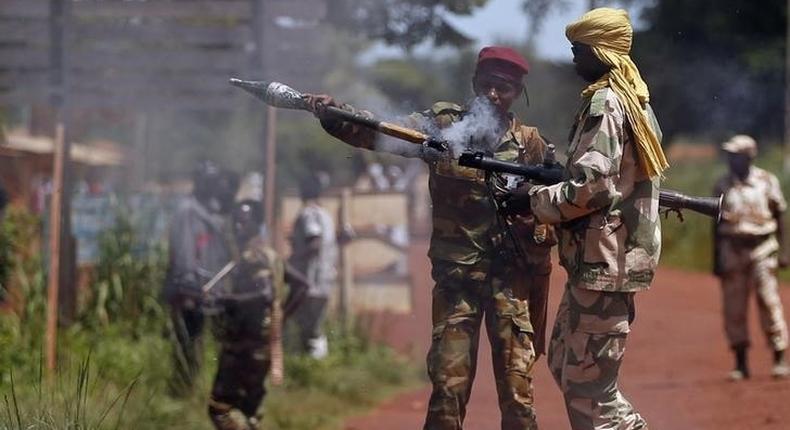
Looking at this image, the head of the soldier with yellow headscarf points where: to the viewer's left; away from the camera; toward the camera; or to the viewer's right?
to the viewer's left

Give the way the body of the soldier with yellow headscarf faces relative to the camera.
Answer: to the viewer's left

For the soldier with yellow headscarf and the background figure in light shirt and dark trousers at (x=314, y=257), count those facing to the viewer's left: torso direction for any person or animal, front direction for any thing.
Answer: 1

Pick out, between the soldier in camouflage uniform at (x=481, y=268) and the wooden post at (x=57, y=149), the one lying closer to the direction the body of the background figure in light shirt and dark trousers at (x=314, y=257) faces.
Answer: the soldier in camouflage uniform
